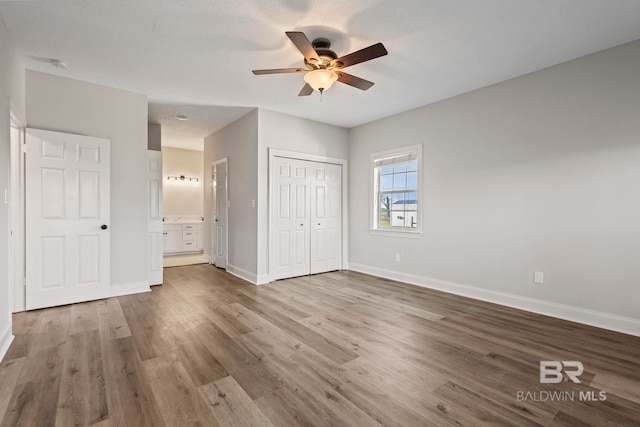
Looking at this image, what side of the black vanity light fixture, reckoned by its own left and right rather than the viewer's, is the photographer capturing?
front

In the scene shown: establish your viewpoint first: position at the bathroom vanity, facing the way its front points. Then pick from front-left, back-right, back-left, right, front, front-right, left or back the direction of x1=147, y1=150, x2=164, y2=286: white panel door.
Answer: front

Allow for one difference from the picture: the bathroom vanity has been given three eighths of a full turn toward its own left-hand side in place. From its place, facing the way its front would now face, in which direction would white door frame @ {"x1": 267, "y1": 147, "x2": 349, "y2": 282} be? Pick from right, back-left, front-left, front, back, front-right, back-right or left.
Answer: right

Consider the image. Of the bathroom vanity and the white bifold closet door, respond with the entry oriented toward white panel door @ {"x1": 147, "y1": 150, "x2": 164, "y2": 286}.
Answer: the bathroom vanity

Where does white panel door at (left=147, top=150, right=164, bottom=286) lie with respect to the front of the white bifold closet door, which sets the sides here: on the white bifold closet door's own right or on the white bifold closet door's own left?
on the white bifold closet door's own right

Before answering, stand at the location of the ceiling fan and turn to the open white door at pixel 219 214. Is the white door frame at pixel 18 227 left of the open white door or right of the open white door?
left

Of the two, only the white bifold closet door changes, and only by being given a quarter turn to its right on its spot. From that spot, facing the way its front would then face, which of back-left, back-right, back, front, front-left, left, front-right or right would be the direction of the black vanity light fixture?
right

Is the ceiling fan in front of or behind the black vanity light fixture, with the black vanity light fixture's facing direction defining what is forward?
in front

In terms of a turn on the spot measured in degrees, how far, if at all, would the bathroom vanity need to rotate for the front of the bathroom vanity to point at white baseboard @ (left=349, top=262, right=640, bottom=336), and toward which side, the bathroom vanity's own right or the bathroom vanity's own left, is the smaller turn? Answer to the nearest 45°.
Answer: approximately 45° to the bathroom vanity's own left

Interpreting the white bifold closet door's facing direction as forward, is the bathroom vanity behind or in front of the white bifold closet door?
behind

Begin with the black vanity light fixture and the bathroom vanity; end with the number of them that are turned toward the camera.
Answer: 2

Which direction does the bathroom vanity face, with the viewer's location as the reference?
facing the viewer

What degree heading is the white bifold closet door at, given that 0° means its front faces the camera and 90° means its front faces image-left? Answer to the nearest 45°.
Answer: approximately 315°

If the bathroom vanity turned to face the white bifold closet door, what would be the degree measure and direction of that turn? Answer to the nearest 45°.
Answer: approximately 45° to its left
